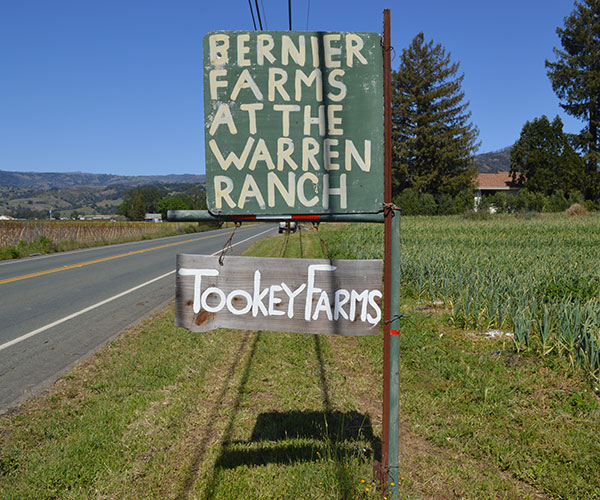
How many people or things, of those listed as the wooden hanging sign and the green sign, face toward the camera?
2

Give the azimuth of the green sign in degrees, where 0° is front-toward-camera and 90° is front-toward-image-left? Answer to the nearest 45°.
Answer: approximately 0°
